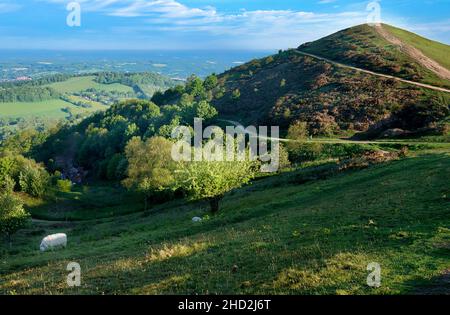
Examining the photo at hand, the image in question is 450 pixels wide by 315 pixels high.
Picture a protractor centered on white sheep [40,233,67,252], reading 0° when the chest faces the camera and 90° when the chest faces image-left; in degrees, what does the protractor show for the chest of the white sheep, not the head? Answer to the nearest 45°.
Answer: approximately 90°
